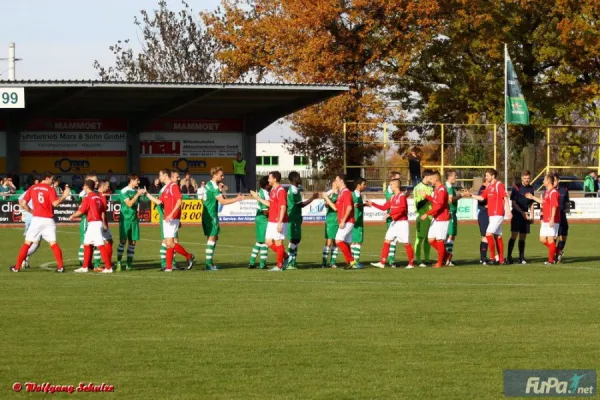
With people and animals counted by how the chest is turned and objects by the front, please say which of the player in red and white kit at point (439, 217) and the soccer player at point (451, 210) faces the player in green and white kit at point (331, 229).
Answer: the player in red and white kit

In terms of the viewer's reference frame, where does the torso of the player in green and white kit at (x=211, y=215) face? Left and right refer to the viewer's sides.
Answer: facing to the right of the viewer

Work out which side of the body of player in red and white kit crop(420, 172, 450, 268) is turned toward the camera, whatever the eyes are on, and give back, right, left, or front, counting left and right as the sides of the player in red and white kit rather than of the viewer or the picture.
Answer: left

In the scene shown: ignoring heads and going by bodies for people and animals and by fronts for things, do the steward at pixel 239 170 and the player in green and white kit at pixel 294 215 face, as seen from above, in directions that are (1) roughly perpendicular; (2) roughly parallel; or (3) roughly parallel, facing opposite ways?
roughly perpendicular

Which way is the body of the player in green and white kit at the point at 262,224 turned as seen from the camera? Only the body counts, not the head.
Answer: to the viewer's right

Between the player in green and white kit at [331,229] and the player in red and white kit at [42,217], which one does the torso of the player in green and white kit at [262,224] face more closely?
the player in green and white kit

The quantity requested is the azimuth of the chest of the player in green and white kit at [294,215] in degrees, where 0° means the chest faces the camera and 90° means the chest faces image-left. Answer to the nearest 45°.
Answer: approximately 270°

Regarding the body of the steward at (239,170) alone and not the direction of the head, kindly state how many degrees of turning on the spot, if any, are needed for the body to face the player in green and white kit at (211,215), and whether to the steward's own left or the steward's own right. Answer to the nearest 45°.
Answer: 0° — they already face them

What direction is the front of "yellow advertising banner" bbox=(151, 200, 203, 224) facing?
toward the camera

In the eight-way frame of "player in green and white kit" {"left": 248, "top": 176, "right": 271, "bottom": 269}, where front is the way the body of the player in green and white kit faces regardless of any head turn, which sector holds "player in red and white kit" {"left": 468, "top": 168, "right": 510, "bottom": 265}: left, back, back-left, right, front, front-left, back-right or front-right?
front

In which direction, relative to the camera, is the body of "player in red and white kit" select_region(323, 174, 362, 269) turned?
to the viewer's left

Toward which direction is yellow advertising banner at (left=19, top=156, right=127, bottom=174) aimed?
toward the camera

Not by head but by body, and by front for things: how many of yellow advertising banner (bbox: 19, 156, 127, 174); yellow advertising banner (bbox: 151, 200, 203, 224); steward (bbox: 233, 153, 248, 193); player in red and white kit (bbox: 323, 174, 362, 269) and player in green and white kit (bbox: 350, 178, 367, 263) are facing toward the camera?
3

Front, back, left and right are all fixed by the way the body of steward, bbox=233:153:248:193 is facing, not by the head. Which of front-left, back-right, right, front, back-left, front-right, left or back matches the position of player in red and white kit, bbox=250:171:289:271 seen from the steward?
front
